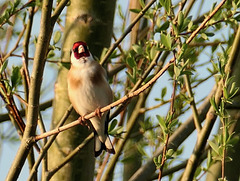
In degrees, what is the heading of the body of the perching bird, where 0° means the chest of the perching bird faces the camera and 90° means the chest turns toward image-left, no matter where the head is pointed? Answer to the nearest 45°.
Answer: approximately 0°
